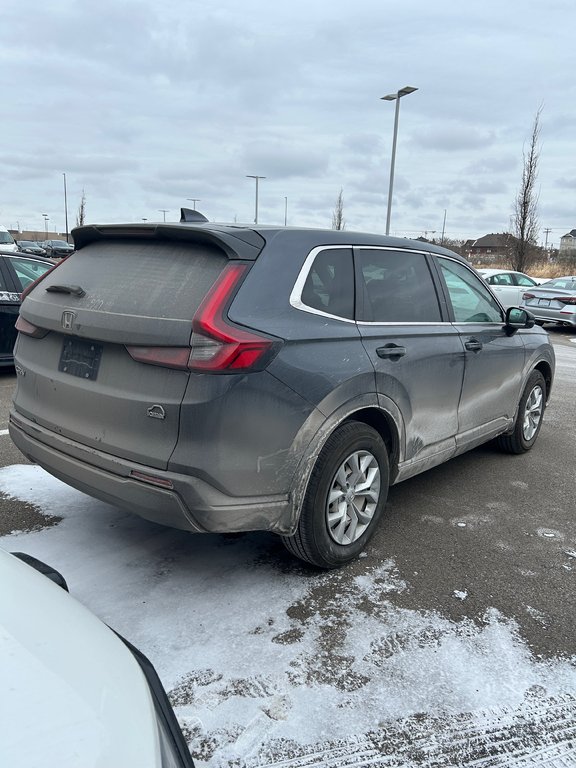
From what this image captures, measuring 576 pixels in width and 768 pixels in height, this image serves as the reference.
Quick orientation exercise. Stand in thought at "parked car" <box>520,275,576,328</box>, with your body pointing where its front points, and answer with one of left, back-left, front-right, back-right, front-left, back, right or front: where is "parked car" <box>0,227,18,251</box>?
back-left

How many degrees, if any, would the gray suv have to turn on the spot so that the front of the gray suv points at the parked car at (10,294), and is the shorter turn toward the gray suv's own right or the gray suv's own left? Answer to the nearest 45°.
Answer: approximately 90° to the gray suv's own left

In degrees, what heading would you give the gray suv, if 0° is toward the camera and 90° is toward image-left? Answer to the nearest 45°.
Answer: approximately 225°

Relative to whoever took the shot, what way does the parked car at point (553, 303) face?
facing away from the viewer and to the right of the viewer

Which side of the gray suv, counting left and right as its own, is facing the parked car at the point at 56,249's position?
left
